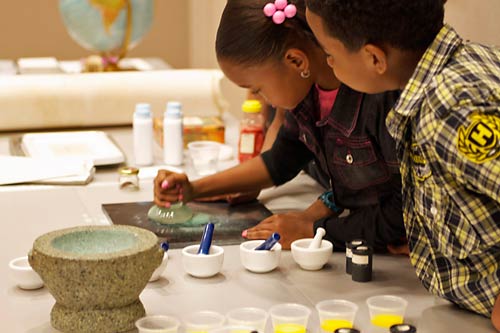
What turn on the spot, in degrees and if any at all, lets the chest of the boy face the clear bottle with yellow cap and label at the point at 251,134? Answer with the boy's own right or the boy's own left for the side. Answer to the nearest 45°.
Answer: approximately 45° to the boy's own right

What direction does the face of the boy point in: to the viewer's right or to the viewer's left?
to the viewer's left

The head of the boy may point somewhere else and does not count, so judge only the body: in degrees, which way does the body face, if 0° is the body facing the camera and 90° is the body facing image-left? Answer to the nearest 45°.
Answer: approximately 90°

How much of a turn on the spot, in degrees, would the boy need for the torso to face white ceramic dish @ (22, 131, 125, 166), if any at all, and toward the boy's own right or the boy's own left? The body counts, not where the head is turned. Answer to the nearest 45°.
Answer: approximately 45° to the boy's own right
